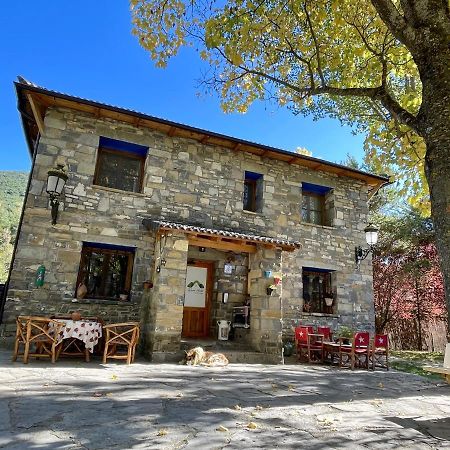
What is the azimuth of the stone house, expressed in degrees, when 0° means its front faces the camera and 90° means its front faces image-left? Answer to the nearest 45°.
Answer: approximately 315°

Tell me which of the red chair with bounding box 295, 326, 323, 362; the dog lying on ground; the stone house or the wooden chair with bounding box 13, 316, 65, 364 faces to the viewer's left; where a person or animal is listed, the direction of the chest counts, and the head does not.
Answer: the dog lying on ground

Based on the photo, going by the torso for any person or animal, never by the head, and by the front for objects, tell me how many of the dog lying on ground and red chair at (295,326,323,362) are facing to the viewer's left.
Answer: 1

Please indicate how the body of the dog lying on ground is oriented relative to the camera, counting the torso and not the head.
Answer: to the viewer's left

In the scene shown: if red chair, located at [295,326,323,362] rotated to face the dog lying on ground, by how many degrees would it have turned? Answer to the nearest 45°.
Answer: approximately 180°

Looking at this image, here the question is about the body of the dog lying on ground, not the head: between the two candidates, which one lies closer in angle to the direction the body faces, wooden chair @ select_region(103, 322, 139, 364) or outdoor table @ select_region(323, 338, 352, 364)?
the wooden chair

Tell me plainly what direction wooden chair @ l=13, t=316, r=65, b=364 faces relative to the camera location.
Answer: facing away from the viewer and to the right of the viewer
